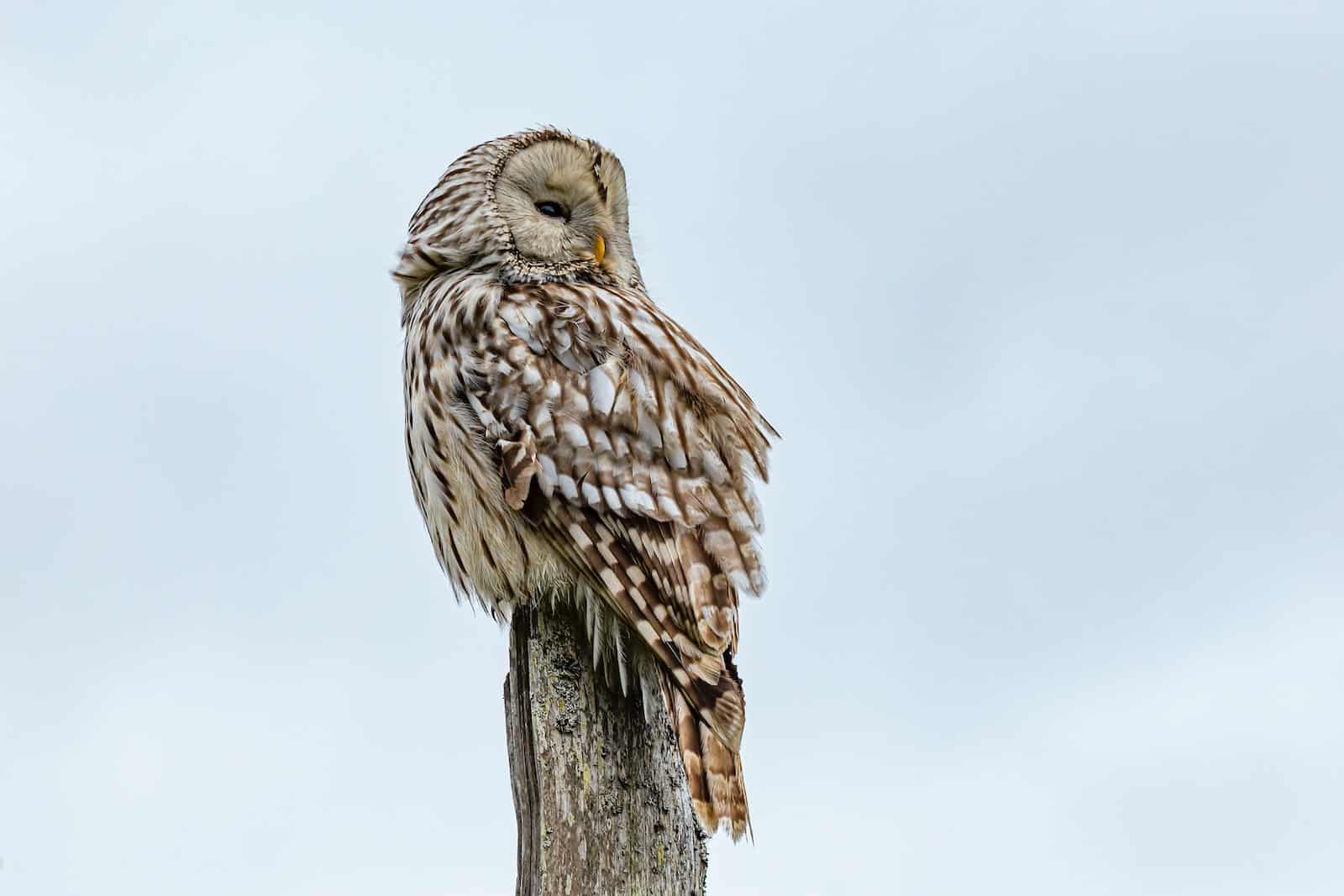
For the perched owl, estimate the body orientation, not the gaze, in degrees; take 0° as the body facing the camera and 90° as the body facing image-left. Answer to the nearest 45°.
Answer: approximately 90°
